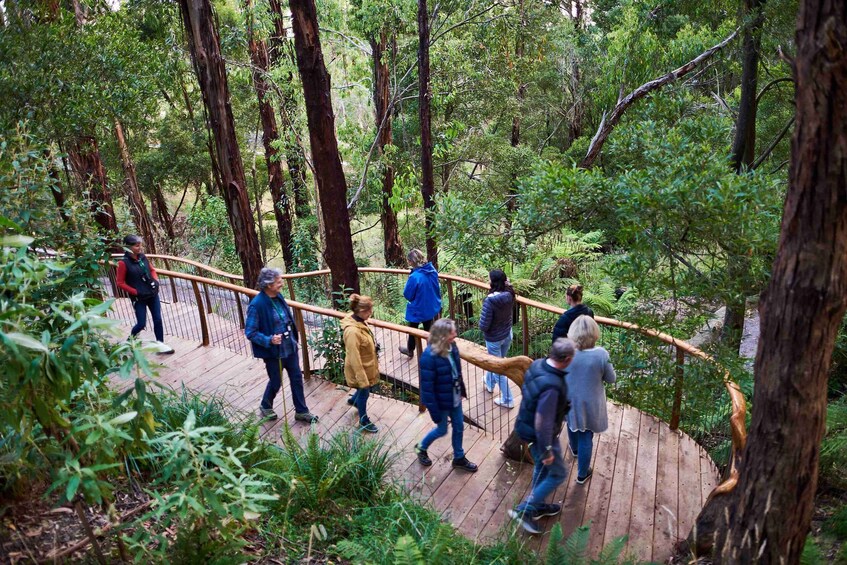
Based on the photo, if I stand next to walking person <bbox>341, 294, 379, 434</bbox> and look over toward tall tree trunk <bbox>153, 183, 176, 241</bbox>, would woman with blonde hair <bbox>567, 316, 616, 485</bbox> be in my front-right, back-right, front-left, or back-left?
back-right

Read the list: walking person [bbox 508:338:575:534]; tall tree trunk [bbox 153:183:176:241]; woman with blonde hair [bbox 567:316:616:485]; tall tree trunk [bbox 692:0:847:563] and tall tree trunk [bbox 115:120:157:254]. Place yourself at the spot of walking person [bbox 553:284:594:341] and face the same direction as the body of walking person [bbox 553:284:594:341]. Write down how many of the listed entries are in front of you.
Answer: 2

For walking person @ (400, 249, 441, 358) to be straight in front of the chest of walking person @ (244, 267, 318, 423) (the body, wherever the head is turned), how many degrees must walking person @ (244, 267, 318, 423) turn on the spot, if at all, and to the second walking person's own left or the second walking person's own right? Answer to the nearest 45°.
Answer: approximately 90° to the second walking person's own left

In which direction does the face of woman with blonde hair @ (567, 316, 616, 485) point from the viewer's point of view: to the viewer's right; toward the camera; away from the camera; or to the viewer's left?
away from the camera

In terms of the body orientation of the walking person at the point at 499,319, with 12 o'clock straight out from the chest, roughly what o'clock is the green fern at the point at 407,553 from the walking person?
The green fern is roughly at 8 o'clock from the walking person.

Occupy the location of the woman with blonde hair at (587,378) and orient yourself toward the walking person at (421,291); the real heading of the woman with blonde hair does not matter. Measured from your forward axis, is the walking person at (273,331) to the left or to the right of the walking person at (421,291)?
left

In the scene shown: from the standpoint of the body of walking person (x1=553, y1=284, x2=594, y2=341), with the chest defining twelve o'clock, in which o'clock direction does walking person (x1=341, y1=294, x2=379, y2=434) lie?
walking person (x1=341, y1=294, x2=379, y2=434) is roughly at 10 o'clock from walking person (x1=553, y1=284, x2=594, y2=341).

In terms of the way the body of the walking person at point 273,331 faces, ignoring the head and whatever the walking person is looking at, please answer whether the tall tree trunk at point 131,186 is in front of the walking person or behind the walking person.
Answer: behind
